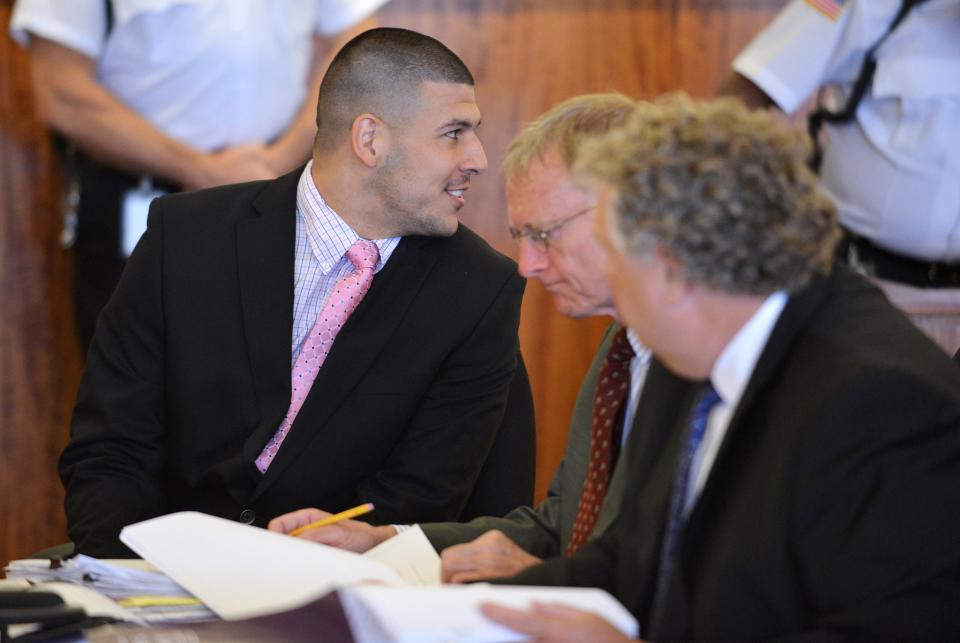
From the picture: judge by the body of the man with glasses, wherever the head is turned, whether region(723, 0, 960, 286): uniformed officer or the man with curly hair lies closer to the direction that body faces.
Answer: the man with curly hair

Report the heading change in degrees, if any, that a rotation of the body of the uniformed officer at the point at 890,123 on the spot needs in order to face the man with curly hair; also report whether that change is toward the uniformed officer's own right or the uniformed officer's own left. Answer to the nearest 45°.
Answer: approximately 45° to the uniformed officer's own left

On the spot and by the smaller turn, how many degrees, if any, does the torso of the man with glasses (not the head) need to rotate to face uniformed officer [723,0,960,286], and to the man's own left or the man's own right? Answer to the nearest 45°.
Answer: approximately 180°

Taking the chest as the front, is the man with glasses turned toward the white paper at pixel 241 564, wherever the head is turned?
yes

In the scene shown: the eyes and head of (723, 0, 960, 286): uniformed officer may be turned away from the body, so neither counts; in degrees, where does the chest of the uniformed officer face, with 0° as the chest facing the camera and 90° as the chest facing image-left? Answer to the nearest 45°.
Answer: approximately 45°

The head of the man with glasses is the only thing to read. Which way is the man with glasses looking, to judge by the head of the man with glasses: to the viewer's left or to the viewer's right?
to the viewer's left

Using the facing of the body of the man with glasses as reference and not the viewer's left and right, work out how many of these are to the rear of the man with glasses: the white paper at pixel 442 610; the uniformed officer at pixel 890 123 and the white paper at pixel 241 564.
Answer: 1

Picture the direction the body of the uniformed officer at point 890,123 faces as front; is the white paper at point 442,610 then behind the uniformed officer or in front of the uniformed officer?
in front

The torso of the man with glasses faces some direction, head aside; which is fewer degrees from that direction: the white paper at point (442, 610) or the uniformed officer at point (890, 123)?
the white paper
